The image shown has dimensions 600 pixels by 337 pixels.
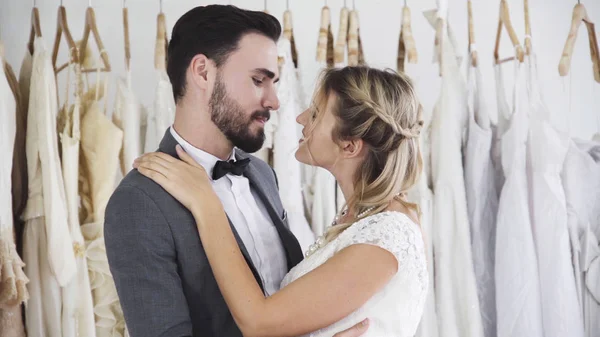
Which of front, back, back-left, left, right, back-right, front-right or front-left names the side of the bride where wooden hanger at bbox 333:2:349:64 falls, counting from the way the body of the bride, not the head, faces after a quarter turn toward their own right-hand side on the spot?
front

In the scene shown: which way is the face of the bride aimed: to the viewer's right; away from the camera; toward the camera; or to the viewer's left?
to the viewer's left

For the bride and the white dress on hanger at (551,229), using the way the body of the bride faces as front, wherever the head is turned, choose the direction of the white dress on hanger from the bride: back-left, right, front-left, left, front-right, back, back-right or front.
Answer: back-right

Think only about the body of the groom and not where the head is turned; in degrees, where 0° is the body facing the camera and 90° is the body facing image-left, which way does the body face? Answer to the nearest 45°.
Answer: approximately 315°

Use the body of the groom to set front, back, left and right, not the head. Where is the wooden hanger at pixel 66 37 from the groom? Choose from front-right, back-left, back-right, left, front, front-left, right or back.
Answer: back

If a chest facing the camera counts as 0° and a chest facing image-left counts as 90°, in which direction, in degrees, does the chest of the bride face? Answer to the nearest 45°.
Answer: approximately 90°

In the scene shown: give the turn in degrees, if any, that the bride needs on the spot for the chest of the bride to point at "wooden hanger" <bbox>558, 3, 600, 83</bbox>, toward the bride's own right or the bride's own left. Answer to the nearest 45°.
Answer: approximately 135° to the bride's own right

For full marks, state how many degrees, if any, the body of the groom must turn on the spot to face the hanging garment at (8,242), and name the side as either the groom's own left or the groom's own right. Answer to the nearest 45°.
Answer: approximately 180°

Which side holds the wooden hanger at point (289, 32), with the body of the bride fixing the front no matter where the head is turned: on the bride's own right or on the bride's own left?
on the bride's own right

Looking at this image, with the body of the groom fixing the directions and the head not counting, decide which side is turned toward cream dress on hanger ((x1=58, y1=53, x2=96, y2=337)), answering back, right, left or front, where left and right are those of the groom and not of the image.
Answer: back
